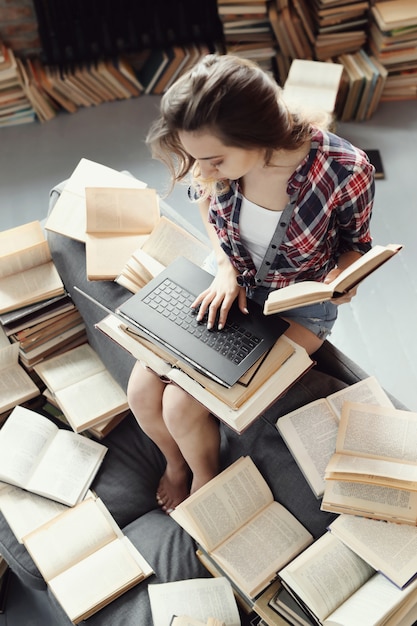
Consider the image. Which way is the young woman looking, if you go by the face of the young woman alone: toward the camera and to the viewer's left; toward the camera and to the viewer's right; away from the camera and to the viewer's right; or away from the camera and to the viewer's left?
toward the camera and to the viewer's left

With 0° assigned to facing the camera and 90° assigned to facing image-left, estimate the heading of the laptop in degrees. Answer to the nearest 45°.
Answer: approximately 225°

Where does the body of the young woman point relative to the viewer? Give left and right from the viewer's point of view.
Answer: facing the viewer and to the left of the viewer

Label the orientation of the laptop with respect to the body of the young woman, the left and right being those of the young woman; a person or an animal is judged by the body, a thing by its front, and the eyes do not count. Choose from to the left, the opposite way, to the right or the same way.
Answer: the opposite way
